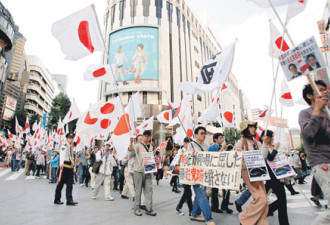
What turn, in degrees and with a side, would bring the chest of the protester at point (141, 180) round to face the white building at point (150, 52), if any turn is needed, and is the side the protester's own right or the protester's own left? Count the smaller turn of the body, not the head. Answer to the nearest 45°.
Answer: approximately 135° to the protester's own left

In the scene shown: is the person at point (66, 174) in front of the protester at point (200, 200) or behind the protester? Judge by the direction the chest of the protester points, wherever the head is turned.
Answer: behind

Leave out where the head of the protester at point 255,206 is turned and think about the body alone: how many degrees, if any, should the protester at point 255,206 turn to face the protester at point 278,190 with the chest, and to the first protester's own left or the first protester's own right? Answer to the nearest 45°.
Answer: approximately 90° to the first protester's own left

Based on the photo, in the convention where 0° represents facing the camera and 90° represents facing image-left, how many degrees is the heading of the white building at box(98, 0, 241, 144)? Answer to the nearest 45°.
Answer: approximately 0°

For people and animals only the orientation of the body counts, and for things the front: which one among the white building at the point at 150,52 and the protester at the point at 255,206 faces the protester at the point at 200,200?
the white building

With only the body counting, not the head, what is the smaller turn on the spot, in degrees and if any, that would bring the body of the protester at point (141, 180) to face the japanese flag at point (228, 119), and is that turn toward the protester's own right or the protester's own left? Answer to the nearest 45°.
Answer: approximately 90° to the protester's own left

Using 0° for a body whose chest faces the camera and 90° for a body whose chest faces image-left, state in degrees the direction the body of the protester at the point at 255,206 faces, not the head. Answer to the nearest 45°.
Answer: approximately 315°
